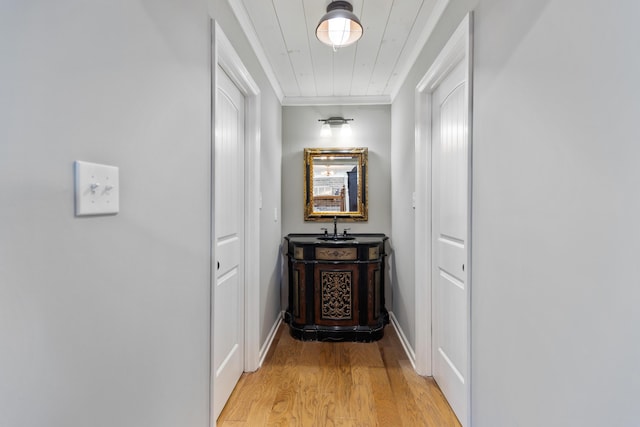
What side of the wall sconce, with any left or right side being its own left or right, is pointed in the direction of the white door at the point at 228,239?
front

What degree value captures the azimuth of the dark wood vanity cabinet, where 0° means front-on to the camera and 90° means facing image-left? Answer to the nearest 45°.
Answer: approximately 0°

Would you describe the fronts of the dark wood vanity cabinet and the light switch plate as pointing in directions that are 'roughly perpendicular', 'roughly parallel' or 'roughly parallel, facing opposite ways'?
roughly perpendicular

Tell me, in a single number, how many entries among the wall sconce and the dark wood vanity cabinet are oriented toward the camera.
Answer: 2

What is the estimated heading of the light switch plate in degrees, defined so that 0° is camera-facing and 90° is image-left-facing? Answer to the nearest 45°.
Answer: approximately 315°

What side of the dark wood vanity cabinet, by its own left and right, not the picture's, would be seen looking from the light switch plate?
front

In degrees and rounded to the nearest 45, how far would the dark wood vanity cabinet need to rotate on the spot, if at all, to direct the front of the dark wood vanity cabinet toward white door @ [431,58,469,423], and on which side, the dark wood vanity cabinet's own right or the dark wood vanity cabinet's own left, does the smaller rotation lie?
approximately 45° to the dark wood vanity cabinet's own left

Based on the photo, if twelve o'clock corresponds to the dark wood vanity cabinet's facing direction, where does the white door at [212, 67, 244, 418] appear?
The white door is roughly at 1 o'clock from the dark wood vanity cabinet.

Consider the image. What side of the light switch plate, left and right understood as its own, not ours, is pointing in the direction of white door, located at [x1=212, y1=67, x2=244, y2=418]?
left
